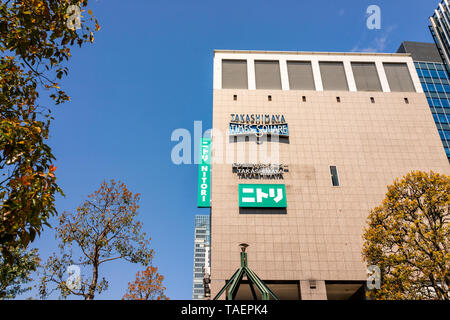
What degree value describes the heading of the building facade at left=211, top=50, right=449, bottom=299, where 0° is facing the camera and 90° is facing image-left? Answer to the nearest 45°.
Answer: approximately 0°
